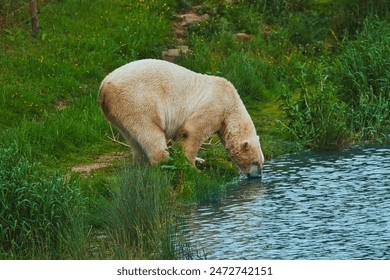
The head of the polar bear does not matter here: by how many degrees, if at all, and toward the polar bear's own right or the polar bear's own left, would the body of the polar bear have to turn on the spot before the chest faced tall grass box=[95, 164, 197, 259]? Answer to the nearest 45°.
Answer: approximately 90° to the polar bear's own right

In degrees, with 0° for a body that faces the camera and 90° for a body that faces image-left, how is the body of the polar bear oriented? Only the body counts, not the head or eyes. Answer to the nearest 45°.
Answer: approximately 270°

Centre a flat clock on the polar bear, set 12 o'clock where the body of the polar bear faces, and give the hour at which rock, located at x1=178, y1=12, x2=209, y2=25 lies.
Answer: The rock is roughly at 9 o'clock from the polar bear.

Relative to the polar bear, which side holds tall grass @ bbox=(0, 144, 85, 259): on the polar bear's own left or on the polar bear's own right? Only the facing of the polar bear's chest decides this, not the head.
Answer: on the polar bear's own right

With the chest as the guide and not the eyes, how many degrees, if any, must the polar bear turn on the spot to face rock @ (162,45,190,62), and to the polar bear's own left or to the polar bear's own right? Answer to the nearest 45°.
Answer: approximately 90° to the polar bear's own left
